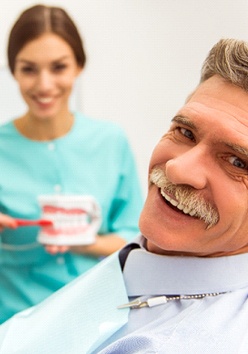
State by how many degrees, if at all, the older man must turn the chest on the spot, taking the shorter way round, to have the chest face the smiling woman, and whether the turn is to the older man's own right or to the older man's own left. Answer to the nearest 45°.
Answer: approximately 90° to the older man's own right

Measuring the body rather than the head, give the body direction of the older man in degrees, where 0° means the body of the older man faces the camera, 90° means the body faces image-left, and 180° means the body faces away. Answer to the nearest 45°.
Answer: approximately 45°

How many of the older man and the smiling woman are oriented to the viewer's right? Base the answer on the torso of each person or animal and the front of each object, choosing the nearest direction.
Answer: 0

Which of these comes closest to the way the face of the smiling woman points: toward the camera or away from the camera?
toward the camera

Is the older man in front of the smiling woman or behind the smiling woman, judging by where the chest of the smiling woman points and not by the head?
in front

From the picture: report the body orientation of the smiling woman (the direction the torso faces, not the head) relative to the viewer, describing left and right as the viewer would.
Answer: facing the viewer
